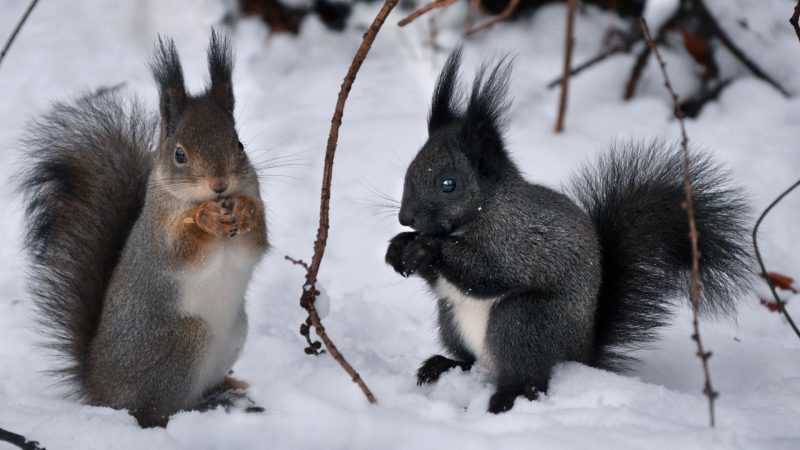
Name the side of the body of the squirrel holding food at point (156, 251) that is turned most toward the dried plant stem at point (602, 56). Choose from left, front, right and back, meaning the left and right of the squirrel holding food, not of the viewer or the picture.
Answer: left

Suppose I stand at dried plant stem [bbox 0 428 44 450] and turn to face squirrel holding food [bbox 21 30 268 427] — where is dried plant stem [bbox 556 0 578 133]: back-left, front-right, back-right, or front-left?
front-right

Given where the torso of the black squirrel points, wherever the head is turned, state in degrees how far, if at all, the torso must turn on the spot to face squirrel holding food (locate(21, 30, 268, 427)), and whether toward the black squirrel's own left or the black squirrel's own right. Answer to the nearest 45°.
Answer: approximately 45° to the black squirrel's own right

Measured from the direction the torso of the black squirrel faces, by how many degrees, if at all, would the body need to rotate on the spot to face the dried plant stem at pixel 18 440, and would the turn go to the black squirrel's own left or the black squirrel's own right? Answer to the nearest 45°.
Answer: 0° — it already faces it

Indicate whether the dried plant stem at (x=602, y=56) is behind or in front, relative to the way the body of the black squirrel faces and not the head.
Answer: behind

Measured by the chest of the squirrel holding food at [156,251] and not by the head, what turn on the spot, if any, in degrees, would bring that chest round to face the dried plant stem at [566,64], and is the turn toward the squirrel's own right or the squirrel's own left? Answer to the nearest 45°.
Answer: approximately 90° to the squirrel's own left

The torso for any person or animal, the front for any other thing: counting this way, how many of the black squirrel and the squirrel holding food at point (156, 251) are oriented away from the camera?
0

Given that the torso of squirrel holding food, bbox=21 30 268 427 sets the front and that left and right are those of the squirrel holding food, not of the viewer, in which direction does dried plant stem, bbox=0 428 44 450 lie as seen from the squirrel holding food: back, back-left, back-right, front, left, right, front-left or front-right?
right

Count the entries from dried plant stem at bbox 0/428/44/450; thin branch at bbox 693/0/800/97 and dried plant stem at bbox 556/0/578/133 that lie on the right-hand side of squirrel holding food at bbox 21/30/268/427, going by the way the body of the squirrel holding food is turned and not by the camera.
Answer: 1

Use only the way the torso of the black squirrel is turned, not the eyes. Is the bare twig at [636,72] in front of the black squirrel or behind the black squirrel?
behind

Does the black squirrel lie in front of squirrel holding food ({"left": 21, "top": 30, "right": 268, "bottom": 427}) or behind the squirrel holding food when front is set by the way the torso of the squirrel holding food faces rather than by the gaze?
in front

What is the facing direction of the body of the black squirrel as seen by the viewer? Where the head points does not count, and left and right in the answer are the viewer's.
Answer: facing the viewer and to the left of the viewer

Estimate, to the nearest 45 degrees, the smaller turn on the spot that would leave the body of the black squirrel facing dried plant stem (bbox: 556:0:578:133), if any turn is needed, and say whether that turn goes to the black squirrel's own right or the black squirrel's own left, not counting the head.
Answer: approximately 135° to the black squirrel's own right

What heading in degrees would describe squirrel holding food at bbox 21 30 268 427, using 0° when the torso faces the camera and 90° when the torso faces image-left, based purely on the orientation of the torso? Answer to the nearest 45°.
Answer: approximately 315°

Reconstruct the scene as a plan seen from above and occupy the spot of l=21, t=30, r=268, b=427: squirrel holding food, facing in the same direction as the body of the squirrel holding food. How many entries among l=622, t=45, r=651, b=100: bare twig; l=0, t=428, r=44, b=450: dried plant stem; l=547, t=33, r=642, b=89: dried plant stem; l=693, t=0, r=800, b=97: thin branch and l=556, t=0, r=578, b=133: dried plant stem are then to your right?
1
